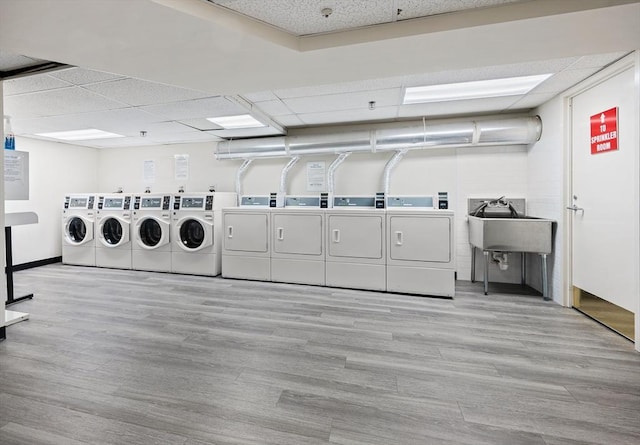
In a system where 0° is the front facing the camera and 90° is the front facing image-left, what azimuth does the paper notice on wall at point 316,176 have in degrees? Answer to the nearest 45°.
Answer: approximately 0°

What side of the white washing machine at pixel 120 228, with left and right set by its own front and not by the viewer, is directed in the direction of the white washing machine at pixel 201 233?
left

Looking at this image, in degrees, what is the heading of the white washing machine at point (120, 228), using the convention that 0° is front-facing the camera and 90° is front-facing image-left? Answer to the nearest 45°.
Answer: approximately 45°

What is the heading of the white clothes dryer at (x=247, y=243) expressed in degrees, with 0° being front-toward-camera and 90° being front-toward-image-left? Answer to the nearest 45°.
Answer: approximately 45°

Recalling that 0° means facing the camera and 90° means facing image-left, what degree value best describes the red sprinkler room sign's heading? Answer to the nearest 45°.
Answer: approximately 45°

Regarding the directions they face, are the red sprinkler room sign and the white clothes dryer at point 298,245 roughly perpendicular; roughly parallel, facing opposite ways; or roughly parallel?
roughly perpendicular

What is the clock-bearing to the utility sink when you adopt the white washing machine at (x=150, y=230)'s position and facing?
The utility sink is roughly at 9 o'clock from the white washing machine.

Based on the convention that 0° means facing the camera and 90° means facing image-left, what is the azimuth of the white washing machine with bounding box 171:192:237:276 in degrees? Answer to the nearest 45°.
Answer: approximately 45°
